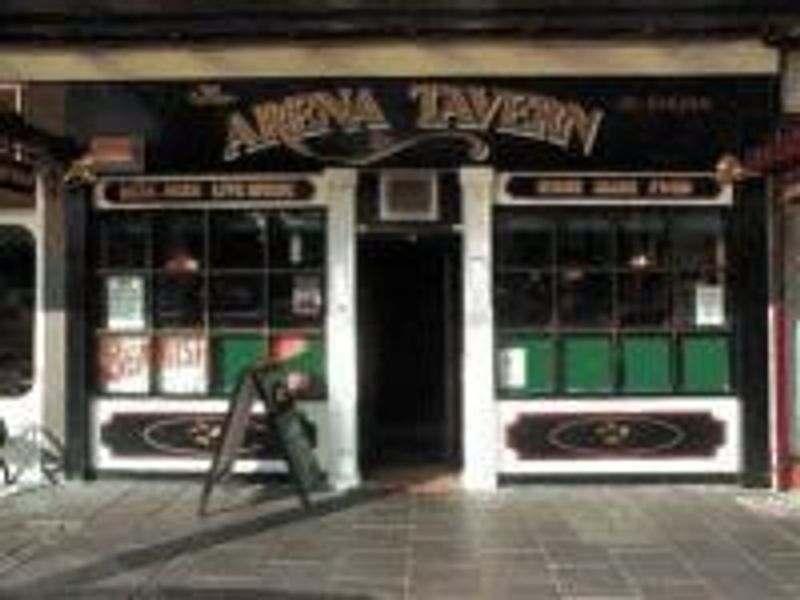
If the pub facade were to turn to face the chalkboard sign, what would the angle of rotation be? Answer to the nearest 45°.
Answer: approximately 45° to its right

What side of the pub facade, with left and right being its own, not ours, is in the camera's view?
front
